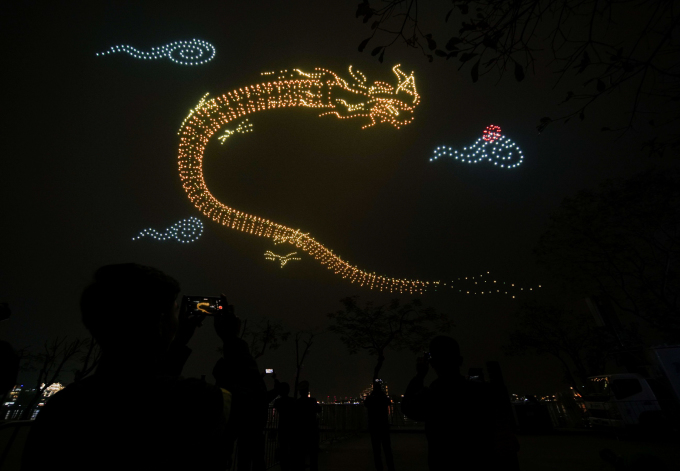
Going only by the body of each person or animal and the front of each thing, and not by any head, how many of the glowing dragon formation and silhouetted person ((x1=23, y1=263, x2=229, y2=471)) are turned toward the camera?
0

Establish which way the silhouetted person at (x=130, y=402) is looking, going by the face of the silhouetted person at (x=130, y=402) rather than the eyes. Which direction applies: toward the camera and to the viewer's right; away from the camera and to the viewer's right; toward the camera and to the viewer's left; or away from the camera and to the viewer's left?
away from the camera and to the viewer's right

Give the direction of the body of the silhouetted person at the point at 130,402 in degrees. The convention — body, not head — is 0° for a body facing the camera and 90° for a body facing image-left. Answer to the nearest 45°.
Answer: approximately 225°

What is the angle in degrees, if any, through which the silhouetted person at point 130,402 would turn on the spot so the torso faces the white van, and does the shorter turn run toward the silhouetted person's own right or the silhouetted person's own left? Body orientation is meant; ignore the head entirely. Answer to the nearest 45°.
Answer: approximately 45° to the silhouetted person's own right

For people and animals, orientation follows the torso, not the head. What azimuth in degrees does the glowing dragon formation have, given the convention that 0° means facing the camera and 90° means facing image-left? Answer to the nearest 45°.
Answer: approximately 270°

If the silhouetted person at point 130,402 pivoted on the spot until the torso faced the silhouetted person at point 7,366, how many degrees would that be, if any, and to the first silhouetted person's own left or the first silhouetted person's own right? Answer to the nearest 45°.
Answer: approximately 90° to the first silhouetted person's own left

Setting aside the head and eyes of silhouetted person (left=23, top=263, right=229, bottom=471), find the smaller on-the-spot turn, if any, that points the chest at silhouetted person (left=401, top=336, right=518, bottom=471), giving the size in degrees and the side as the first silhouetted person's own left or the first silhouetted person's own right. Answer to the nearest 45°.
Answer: approximately 45° to the first silhouetted person's own right

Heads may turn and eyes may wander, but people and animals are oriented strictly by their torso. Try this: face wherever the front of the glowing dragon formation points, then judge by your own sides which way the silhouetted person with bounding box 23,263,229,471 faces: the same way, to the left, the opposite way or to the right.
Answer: to the left

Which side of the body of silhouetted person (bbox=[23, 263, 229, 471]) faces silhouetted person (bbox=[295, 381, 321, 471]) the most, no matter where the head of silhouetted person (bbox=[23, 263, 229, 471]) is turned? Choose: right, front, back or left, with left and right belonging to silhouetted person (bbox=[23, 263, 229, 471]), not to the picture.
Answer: front
